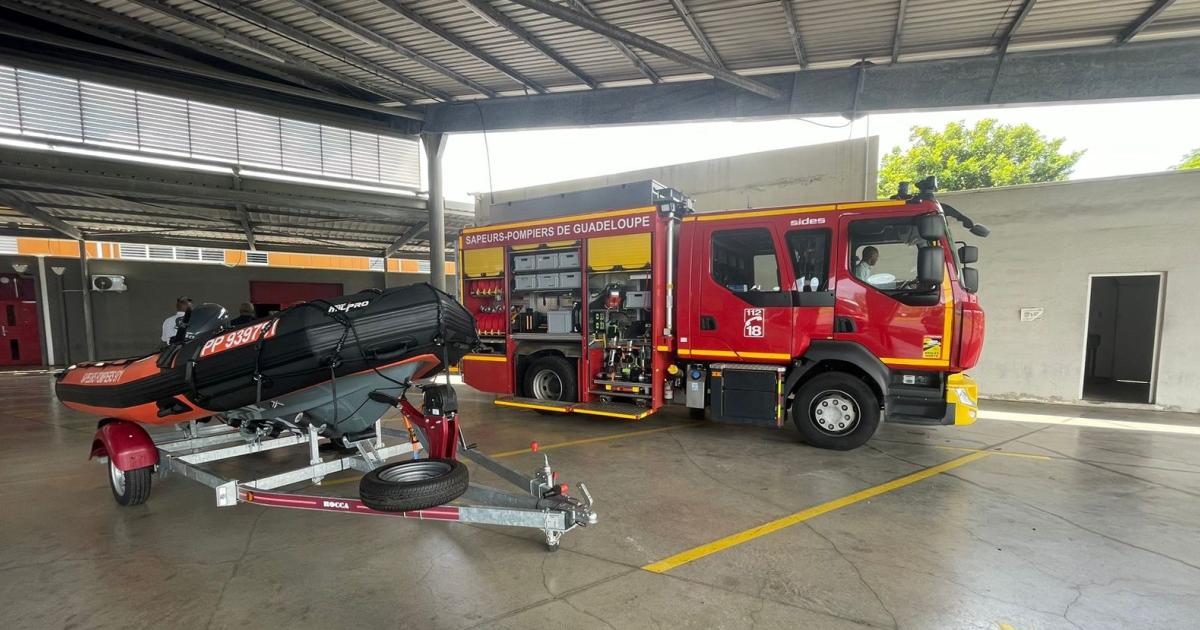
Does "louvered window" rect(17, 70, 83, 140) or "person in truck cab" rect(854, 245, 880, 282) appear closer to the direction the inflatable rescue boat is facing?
the person in truck cab

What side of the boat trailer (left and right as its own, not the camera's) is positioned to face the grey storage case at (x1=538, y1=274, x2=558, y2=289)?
left

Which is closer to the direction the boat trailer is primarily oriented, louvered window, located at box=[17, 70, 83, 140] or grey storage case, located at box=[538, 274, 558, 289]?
the grey storage case

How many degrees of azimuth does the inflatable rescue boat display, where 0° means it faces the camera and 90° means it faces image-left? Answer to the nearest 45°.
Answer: approximately 315°

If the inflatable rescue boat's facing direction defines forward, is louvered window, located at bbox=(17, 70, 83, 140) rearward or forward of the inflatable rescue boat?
rearward

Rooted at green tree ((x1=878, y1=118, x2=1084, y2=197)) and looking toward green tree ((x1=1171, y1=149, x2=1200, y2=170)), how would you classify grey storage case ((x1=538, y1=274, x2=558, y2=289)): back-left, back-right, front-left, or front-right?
back-right

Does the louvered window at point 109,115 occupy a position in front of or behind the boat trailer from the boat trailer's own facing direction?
behind

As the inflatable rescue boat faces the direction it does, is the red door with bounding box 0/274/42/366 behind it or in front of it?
behind

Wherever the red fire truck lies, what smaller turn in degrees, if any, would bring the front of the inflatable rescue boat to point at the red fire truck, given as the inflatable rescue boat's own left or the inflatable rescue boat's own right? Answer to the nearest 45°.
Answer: approximately 45° to the inflatable rescue boat's own left

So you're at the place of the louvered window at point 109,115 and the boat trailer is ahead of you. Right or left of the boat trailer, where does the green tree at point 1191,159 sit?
left

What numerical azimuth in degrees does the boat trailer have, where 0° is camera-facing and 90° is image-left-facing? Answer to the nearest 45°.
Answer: approximately 315°

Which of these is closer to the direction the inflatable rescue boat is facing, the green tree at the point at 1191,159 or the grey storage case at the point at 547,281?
the green tree

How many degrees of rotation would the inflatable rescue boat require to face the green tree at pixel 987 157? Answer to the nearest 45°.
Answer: approximately 45° to its left
